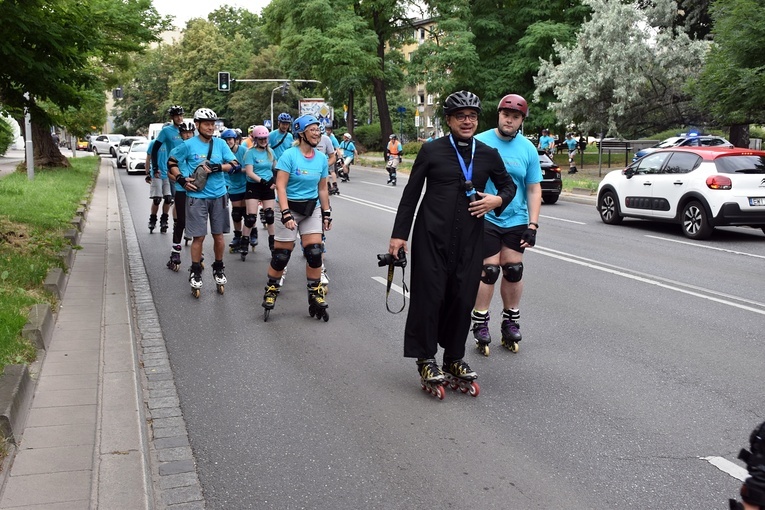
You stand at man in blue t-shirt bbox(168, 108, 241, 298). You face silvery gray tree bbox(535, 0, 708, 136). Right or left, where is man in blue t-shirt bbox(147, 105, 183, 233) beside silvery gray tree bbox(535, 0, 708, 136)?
left

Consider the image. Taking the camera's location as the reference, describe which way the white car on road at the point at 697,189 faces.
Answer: facing away from the viewer and to the left of the viewer

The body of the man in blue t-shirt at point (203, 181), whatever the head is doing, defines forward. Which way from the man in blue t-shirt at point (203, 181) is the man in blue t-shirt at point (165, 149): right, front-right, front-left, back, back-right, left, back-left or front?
back

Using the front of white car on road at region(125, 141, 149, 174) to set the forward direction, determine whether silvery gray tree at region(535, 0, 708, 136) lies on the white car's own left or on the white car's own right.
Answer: on the white car's own left

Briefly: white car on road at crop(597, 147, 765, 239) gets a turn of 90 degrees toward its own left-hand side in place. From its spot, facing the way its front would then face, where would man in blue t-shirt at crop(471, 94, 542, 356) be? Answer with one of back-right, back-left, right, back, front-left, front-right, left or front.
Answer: front-left

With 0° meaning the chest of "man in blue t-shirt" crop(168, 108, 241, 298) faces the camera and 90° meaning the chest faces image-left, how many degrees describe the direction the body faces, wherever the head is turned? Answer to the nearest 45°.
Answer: approximately 0°

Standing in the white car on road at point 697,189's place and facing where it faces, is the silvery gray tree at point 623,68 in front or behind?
in front

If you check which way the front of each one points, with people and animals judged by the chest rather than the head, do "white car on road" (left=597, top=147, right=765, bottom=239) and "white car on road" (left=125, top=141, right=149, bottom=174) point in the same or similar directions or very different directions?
very different directions

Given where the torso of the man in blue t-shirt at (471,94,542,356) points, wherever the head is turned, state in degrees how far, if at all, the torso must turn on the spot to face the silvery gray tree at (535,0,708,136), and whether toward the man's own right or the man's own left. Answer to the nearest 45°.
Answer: approximately 180°

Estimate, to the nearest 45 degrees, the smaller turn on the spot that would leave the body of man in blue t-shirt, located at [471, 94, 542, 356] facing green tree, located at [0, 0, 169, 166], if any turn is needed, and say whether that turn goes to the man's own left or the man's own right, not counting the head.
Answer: approximately 135° to the man's own right

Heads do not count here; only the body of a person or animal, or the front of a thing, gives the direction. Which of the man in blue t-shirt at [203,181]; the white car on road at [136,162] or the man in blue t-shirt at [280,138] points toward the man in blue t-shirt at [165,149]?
the white car on road

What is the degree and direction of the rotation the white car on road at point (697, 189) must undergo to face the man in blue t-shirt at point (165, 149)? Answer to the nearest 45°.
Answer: approximately 90° to its left

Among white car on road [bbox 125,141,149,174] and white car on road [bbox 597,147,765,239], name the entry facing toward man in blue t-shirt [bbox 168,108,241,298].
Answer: white car on road [bbox 125,141,149,174]

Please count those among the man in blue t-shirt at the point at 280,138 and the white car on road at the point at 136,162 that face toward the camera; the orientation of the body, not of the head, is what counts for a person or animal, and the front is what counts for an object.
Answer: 2

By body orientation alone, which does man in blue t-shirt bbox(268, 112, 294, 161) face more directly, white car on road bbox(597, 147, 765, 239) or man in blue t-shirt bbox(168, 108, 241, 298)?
the man in blue t-shirt

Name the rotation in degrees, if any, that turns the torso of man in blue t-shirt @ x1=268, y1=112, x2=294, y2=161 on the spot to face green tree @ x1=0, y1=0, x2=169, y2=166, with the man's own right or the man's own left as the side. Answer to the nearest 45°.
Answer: approximately 90° to the man's own right
